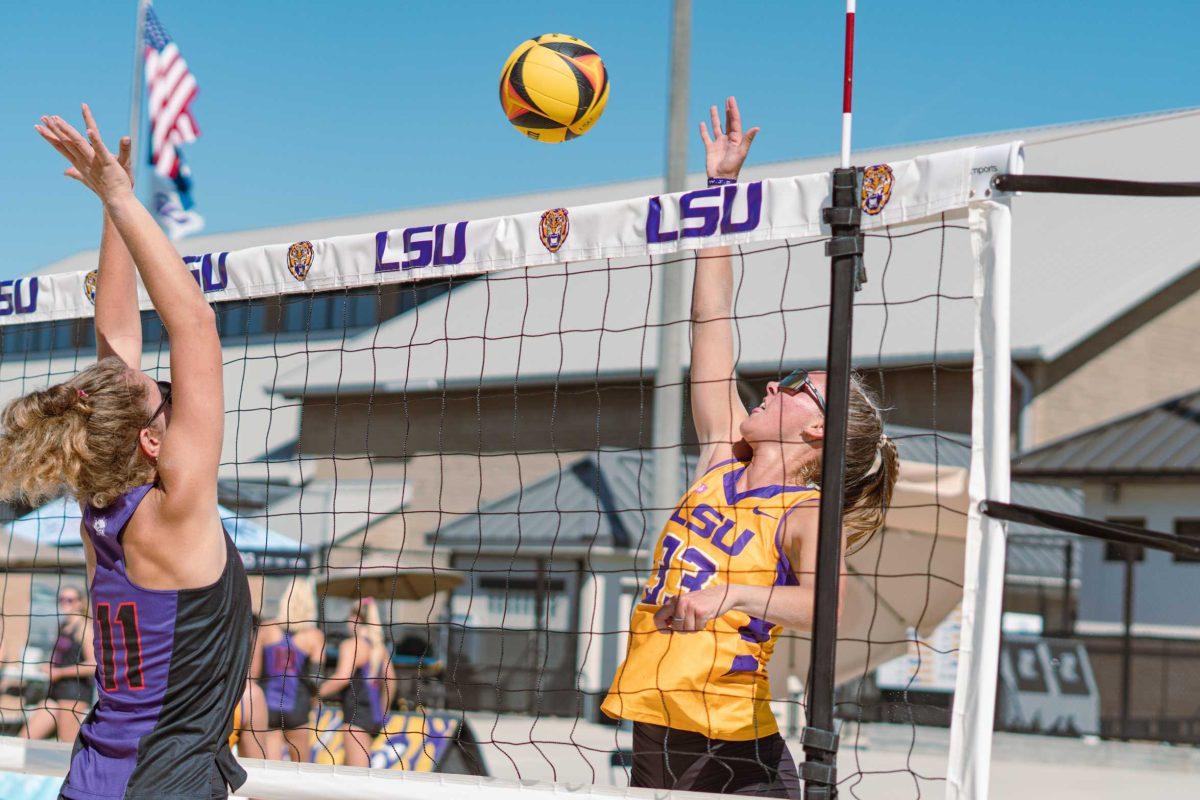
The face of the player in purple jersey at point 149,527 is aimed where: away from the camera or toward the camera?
away from the camera

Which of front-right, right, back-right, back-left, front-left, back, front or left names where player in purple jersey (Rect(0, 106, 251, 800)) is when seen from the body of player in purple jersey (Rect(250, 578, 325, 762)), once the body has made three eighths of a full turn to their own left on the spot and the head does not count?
front-left

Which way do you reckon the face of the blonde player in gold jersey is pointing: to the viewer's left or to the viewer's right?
to the viewer's left

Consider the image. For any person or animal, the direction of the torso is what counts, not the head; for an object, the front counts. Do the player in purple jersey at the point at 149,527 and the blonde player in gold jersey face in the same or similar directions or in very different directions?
very different directions

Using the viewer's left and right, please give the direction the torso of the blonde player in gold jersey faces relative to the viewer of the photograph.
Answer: facing the viewer and to the left of the viewer

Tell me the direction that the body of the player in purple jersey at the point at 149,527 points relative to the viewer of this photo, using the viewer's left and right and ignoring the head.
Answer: facing away from the viewer and to the right of the viewer

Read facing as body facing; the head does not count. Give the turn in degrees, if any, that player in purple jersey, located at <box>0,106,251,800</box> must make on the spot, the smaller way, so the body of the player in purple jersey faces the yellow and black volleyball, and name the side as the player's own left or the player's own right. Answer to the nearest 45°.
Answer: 0° — they already face it

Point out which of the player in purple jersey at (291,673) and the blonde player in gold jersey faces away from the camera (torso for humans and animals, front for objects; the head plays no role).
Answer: the player in purple jersey

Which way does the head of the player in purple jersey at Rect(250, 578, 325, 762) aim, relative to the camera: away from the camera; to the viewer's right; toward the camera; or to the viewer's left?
away from the camera

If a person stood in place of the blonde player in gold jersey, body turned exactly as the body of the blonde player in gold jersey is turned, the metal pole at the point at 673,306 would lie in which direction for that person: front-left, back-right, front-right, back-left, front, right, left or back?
back-right

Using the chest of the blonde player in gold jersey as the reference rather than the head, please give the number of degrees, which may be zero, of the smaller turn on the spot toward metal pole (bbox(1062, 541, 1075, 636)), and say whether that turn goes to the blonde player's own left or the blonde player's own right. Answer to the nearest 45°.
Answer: approximately 135° to the blonde player's own right

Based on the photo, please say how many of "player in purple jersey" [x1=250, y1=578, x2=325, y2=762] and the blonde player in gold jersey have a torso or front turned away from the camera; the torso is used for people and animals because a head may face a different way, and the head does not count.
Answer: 1

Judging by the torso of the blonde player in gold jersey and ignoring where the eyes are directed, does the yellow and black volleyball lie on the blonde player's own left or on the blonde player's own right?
on the blonde player's own right

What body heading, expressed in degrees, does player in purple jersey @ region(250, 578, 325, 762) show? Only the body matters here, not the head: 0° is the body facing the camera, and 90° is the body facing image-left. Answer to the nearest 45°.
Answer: approximately 180°

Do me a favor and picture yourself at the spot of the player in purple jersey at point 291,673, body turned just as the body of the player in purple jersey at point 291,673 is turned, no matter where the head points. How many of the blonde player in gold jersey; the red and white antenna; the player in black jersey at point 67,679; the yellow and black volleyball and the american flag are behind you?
3

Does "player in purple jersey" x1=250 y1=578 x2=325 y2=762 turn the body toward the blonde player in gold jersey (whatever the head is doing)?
no

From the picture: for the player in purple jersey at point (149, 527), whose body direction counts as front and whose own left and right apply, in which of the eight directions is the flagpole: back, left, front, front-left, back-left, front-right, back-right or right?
front-left
